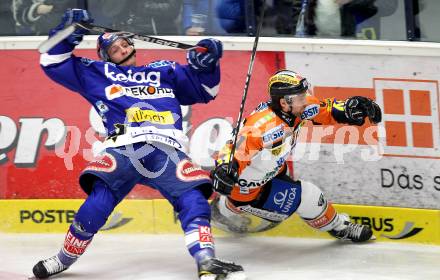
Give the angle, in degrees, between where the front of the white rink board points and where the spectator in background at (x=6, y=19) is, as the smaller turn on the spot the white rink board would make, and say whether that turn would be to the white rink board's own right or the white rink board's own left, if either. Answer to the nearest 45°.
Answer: approximately 90° to the white rink board's own right

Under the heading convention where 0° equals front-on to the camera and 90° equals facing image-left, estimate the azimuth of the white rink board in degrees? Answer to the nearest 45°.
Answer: approximately 0°

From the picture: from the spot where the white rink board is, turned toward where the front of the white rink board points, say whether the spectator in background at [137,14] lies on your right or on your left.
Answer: on your right

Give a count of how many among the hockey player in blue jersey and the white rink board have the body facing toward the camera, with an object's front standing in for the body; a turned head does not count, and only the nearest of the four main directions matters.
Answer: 2

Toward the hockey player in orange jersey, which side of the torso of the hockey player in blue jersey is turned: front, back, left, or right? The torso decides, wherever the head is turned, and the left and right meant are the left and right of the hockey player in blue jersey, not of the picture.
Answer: left

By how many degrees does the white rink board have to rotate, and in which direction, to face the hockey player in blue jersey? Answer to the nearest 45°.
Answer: approximately 45° to its right
